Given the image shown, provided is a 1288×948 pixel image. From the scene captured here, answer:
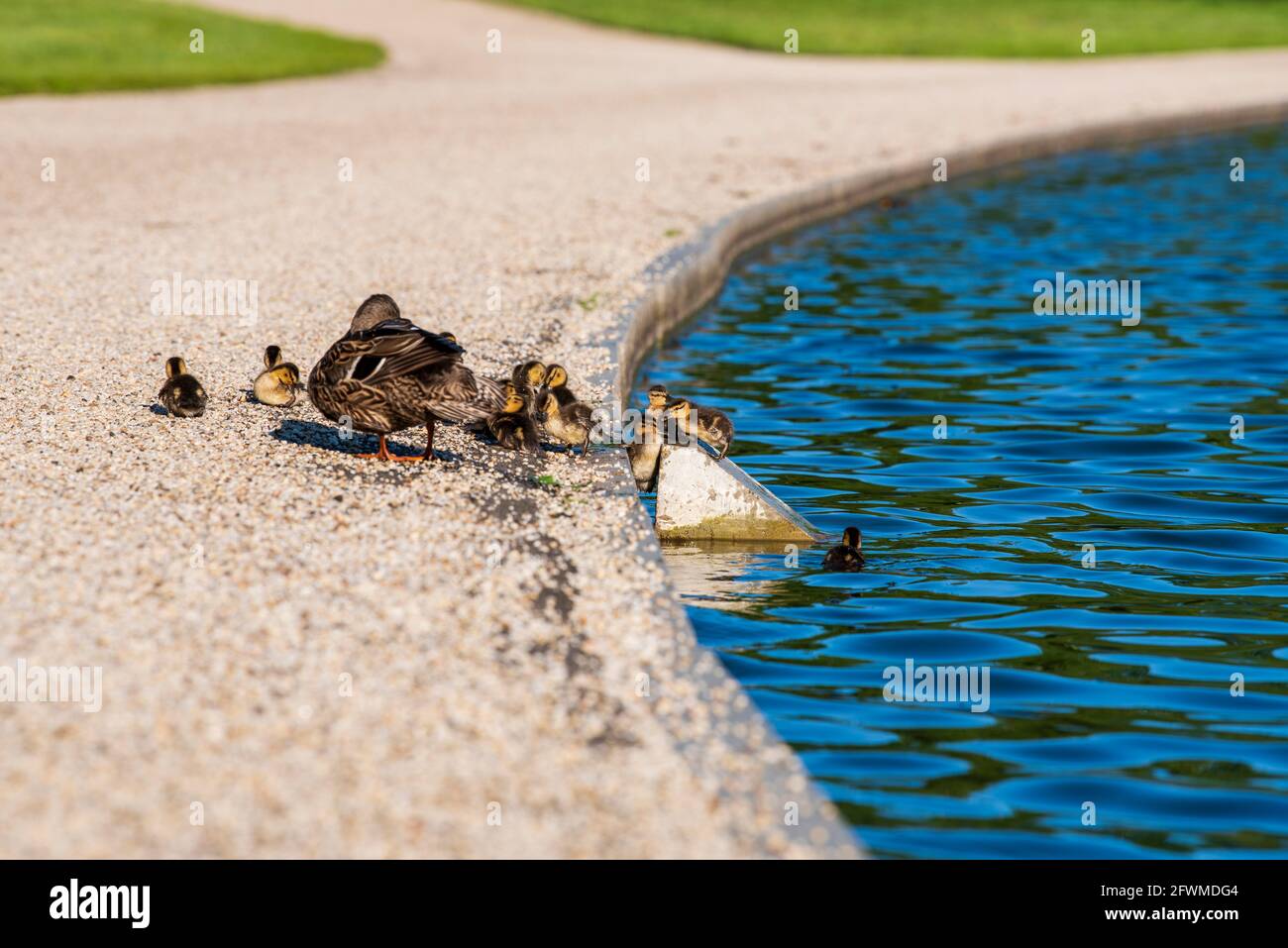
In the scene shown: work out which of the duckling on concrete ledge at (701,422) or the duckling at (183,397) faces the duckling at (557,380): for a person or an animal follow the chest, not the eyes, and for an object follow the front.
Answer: the duckling on concrete ledge

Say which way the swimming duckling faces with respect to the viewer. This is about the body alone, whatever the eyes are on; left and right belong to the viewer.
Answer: facing away from the viewer and to the right of the viewer

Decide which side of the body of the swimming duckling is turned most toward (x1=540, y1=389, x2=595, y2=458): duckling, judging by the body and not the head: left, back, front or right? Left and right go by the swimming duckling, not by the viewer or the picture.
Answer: left

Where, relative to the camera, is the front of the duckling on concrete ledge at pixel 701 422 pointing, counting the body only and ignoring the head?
to the viewer's left

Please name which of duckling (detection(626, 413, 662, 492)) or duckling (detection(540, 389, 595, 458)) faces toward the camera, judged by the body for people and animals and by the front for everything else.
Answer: duckling (detection(626, 413, 662, 492))

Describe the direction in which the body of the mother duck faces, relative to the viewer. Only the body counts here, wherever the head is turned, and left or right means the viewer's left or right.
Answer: facing to the left of the viewer

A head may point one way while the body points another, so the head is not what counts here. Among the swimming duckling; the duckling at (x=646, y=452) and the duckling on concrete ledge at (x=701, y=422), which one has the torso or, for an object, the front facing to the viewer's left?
the duckling on concrete ledge

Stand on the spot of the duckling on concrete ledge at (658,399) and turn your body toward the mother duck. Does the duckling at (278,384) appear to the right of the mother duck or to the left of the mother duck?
right

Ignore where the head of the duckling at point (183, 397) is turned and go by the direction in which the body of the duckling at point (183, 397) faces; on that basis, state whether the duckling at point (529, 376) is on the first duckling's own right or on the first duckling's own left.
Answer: on the first duckling's own right
